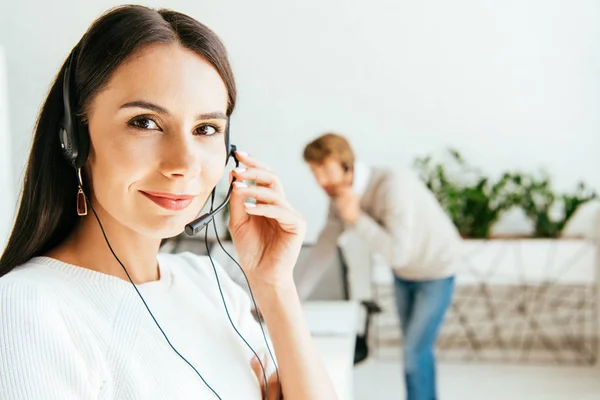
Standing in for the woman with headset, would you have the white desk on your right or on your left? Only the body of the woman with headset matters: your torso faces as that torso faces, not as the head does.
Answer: on your left

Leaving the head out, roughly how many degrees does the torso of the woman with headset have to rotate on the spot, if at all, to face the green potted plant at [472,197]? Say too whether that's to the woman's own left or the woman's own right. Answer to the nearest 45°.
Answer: approximately 90° to the woman's own left

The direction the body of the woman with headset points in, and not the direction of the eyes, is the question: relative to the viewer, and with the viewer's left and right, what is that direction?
facing the viewer and to the right of the viewer

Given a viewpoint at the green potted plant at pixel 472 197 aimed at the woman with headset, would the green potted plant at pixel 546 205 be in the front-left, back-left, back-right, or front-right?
back-left

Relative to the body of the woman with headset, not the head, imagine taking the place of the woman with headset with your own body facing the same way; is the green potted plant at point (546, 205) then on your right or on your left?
on your left

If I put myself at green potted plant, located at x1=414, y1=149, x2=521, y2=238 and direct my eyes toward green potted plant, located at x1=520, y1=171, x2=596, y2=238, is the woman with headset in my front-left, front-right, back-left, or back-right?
back-right
